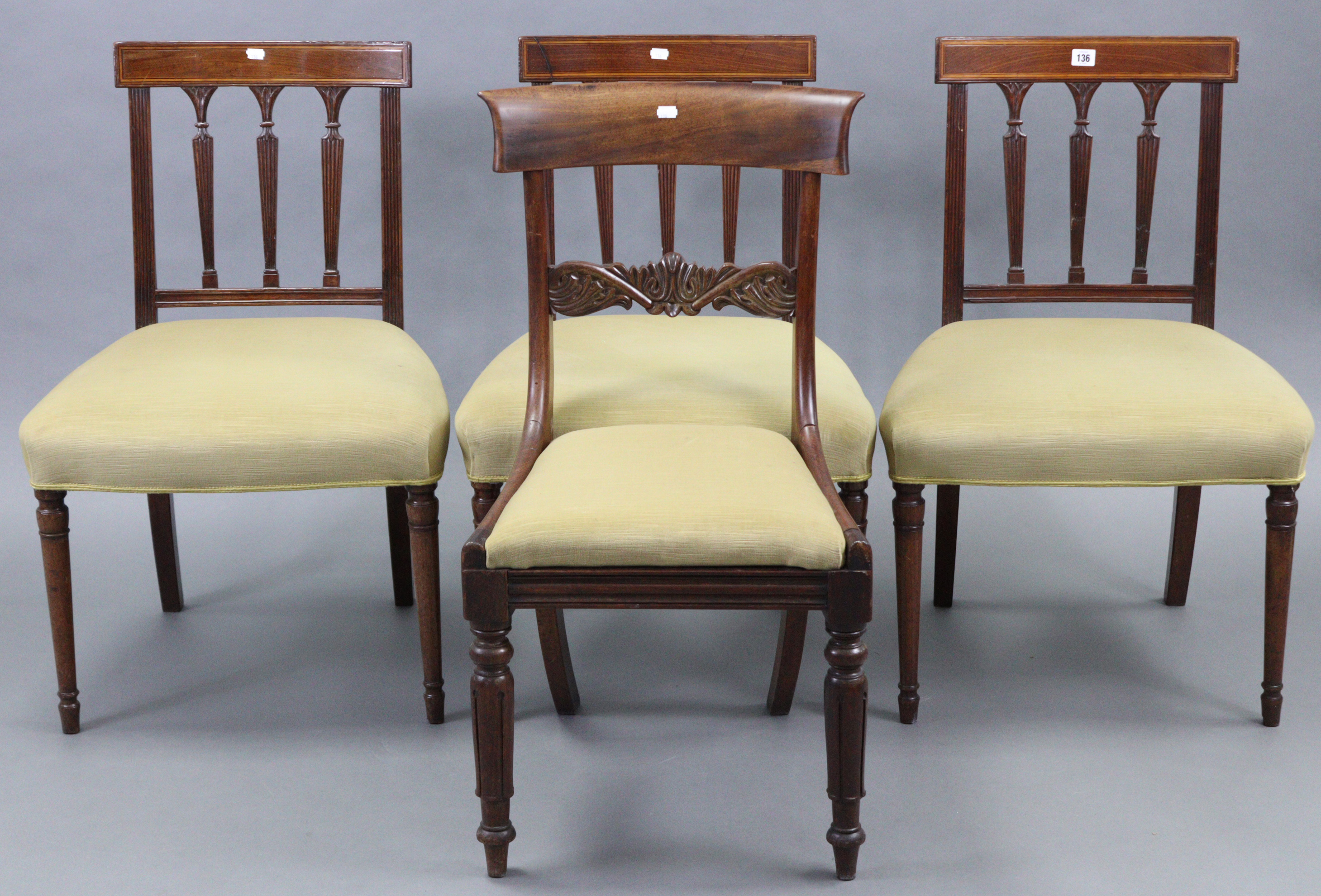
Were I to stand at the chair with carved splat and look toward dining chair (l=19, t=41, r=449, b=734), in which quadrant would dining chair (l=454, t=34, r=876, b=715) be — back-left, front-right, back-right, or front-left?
front-right

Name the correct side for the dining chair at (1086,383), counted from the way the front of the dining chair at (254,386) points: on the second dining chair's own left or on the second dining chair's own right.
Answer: on the second dining chair's own left

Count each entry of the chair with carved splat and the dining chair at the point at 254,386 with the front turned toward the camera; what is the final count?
2

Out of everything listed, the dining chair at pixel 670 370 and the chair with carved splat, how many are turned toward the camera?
2

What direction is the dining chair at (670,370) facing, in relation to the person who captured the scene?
facing the viewer

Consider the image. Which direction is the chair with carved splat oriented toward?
toward the camera

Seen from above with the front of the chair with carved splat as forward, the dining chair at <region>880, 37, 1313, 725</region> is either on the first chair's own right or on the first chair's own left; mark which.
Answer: on the first chair's own left

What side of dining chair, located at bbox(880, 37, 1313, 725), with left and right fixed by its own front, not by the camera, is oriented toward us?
front
